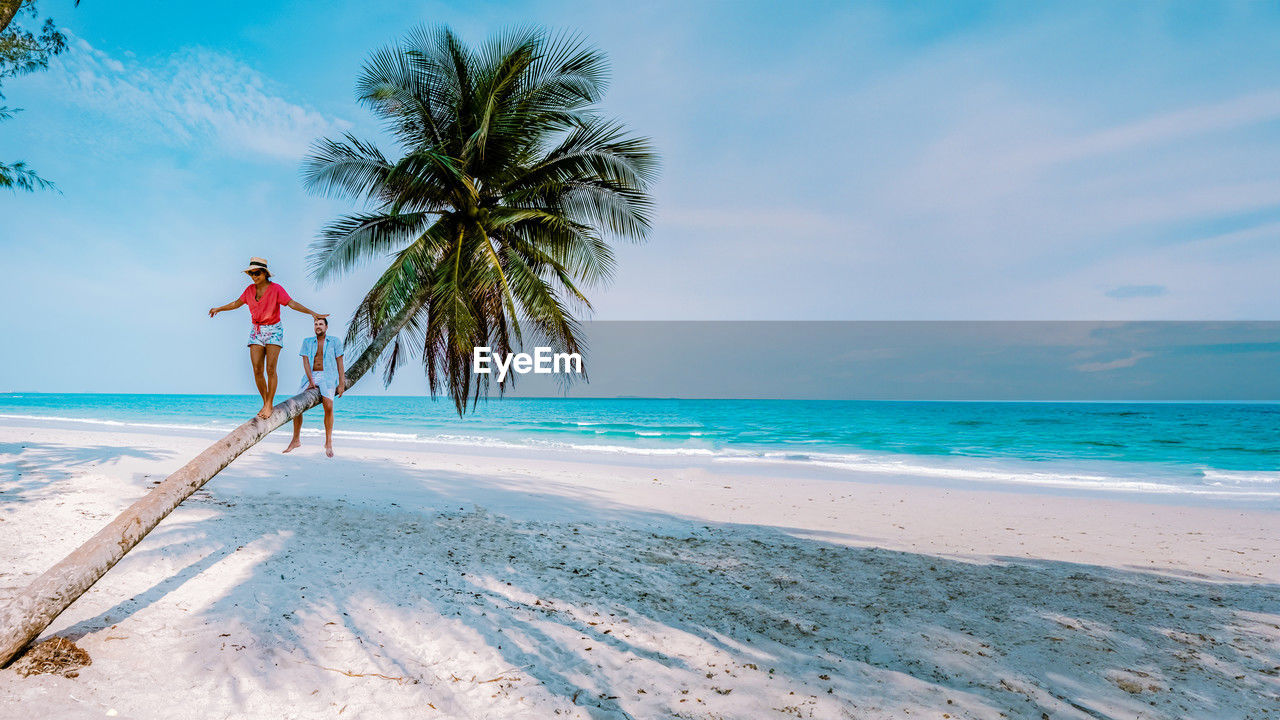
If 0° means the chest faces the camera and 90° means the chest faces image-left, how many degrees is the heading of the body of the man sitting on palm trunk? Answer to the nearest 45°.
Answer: approximately 0°
